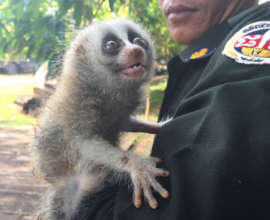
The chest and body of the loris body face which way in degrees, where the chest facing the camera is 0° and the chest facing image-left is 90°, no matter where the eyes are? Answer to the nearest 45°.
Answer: approximately 315°
